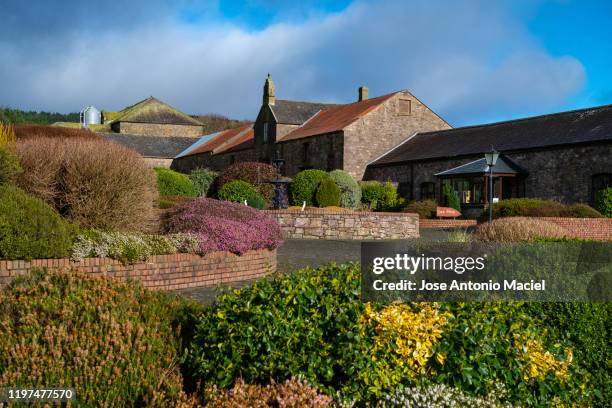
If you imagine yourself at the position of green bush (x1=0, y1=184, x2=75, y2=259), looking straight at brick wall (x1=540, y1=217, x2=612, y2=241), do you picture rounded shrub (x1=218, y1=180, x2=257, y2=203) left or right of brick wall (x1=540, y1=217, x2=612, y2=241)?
left

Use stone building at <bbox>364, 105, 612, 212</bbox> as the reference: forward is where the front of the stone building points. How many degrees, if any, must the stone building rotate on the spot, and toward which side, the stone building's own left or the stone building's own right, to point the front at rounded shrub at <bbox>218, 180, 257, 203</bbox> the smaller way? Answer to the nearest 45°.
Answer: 0° — it already faces it

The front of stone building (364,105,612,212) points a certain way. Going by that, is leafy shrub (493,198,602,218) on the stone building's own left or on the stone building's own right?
on the stone building's own left

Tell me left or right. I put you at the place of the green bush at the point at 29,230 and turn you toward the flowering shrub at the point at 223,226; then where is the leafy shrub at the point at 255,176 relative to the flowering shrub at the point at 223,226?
left

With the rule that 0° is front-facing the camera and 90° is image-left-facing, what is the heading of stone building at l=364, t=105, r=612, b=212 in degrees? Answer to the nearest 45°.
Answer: approximately 45°
